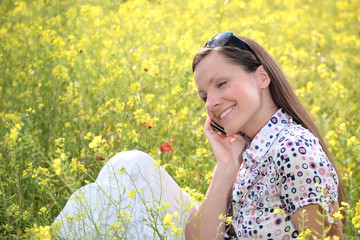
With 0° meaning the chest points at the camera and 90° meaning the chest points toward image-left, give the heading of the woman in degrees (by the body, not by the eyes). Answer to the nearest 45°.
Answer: approximately 45°

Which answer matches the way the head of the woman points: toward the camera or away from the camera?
toward the camera
